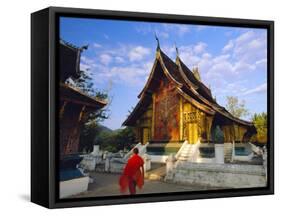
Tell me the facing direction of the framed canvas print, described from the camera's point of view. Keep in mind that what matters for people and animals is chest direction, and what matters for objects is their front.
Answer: facing the viewer and to the right of the viewer
